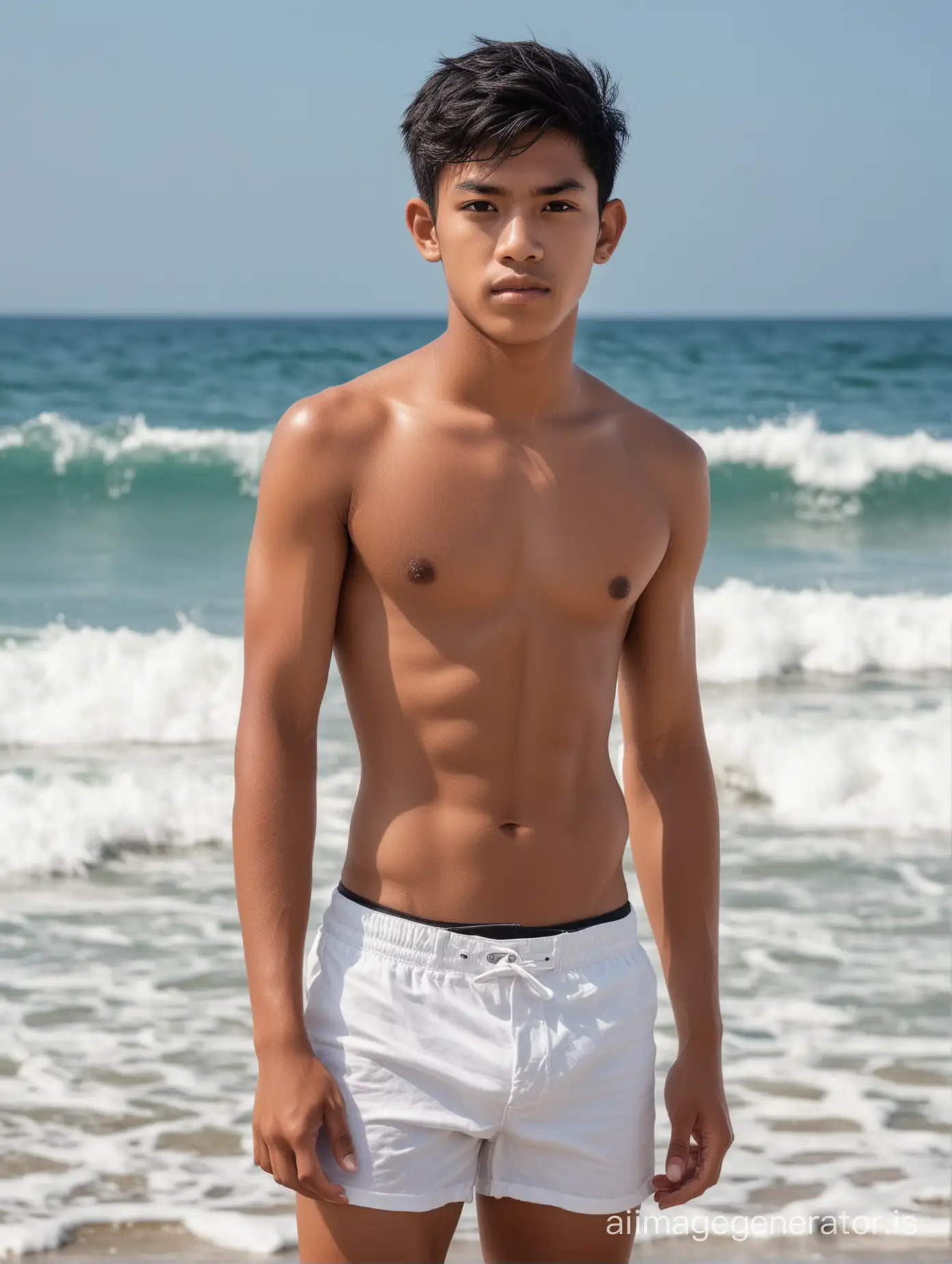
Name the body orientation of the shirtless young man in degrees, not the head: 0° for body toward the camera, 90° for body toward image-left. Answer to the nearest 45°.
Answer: approximately 0°

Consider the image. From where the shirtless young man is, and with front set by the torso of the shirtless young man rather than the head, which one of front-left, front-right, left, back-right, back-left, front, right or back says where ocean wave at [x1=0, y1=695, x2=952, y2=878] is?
back

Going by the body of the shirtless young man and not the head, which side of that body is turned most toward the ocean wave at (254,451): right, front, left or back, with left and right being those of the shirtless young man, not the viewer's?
back

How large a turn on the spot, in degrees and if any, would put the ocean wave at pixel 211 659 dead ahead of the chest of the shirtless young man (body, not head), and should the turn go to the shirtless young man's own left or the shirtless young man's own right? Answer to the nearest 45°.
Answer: approximately 180°
